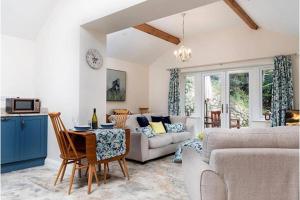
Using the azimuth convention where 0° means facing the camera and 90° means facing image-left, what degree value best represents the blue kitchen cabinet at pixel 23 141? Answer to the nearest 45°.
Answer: approximately 315°

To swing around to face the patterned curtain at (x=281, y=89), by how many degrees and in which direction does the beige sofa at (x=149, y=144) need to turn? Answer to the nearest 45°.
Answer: approximately 45° to its left

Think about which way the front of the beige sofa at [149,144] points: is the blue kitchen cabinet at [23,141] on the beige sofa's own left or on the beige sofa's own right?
on the beige sofa's own right

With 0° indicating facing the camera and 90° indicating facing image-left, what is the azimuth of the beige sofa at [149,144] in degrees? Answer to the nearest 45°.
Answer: approximately 315°

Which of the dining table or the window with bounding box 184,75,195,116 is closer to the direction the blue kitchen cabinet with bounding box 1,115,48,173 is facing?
the dining table

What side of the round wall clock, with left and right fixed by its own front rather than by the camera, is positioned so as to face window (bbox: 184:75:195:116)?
left

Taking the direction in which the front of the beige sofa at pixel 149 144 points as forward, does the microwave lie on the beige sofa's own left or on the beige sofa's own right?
on the beige sofa's own right

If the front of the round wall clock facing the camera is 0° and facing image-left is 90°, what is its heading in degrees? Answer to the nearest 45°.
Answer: approximately 315°
